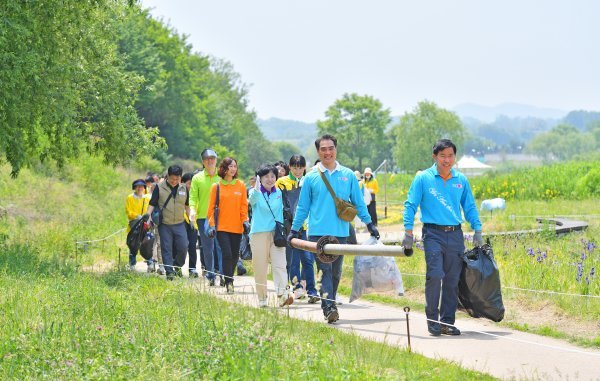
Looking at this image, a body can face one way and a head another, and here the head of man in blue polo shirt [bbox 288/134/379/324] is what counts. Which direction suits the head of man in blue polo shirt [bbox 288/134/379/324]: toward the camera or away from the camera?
toward the camera

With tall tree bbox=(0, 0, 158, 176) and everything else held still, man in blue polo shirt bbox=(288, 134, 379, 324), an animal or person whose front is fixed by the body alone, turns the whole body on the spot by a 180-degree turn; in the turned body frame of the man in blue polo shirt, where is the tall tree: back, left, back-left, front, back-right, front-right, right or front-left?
front-left

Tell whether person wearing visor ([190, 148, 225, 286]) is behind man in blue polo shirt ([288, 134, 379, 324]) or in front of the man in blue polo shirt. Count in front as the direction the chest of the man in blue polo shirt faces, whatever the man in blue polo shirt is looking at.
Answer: behind

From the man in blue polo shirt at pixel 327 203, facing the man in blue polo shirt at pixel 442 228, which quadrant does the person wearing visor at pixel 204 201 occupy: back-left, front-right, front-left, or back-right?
back-left

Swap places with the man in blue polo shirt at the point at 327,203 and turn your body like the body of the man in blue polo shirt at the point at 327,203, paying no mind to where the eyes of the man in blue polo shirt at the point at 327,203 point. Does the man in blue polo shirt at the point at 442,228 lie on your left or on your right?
on your left

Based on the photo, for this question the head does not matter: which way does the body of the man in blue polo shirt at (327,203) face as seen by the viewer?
toward the camera

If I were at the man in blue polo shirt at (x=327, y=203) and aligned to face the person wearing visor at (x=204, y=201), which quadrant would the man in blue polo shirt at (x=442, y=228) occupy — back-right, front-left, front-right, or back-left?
back-right

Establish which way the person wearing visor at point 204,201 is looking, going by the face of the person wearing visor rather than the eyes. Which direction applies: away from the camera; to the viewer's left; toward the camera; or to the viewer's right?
toward the camera

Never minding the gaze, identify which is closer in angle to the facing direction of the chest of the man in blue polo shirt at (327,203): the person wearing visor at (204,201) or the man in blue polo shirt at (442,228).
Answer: the man in blue polo shirt

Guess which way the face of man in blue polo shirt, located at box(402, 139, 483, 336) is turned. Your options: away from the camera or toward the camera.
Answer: toward the camera
